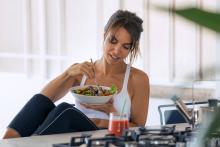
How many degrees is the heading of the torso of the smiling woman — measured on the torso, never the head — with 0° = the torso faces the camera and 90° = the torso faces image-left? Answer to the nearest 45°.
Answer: approximately 45°

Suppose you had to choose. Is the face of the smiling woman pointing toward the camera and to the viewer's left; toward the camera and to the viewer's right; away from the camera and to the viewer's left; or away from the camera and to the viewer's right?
toward the camera and to the viewer's left

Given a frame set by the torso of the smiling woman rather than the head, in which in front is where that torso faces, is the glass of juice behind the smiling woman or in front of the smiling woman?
in front
